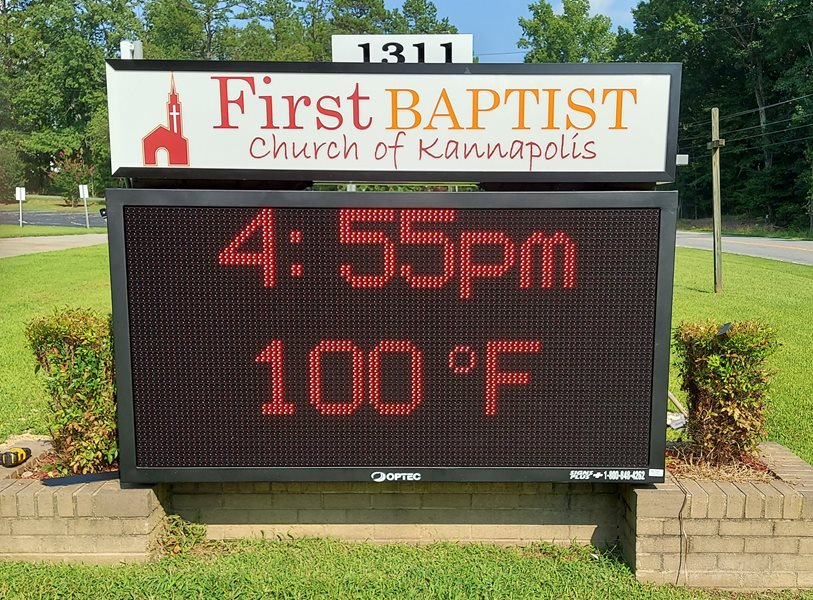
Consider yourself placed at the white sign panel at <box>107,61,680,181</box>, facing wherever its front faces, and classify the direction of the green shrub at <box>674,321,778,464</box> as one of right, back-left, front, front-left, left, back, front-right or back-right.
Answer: left

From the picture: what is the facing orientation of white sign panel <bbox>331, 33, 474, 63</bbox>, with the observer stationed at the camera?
facing the viewer

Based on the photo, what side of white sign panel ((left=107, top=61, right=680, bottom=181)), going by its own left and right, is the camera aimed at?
front

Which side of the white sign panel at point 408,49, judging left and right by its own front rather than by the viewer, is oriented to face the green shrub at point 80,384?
right

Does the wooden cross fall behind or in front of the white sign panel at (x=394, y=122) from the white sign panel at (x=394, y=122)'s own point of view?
behind

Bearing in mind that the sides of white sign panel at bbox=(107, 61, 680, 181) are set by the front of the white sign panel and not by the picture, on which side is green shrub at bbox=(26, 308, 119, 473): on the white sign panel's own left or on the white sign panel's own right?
on the white sign panel's own right
